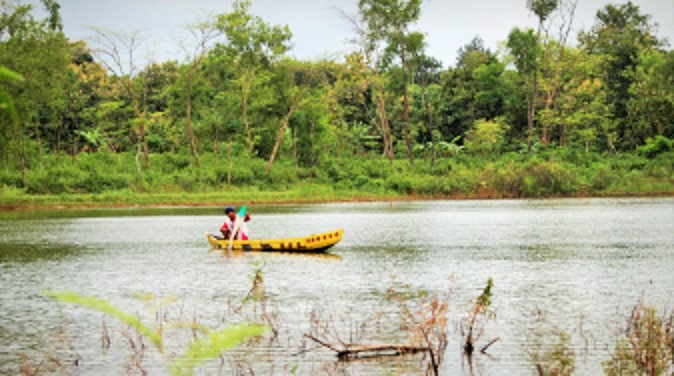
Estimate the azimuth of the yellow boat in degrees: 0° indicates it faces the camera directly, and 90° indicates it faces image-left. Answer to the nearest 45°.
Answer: approximately 270°

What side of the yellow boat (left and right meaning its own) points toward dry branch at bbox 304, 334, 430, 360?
right

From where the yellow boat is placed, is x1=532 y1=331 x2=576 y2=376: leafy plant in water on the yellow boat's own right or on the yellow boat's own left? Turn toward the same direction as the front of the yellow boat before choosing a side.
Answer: on the yellow boat's own right
